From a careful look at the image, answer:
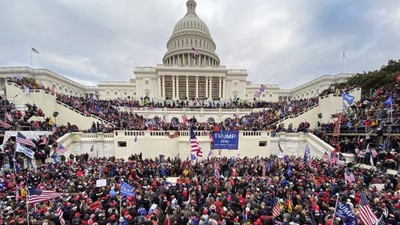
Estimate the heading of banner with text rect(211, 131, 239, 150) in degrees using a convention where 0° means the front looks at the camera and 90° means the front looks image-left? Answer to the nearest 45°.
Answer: approximately 0°

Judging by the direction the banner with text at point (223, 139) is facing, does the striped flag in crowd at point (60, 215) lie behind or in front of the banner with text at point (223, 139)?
in front

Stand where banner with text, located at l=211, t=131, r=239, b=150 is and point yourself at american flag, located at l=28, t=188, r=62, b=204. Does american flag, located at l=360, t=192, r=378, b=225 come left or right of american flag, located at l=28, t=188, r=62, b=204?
left

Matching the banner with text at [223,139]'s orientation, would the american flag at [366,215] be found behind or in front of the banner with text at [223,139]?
in front
